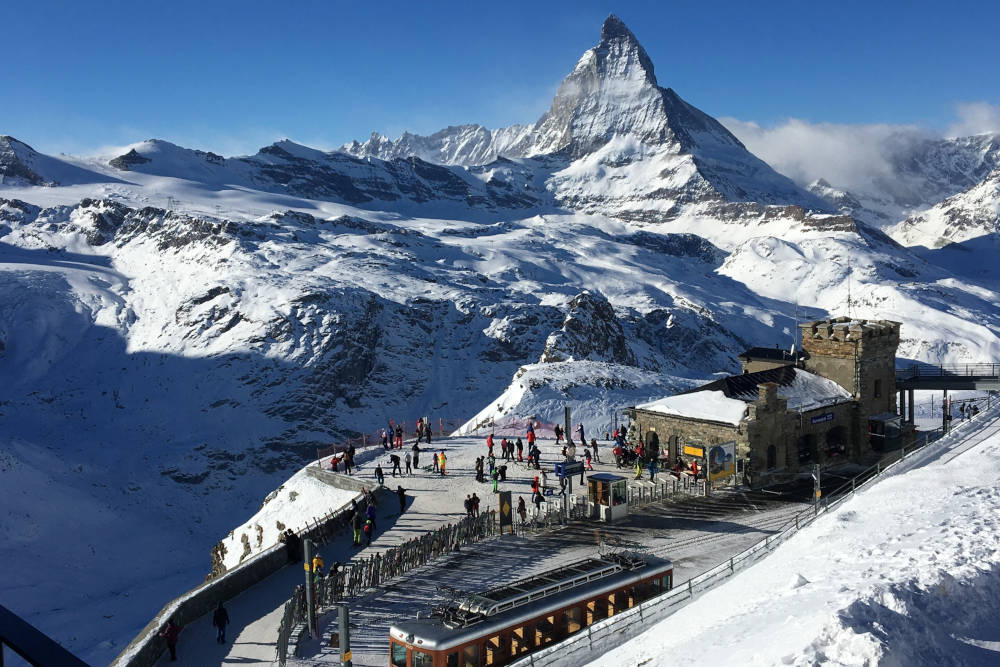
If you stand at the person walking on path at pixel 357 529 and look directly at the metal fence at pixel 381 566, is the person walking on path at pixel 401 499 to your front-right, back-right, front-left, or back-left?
back-left

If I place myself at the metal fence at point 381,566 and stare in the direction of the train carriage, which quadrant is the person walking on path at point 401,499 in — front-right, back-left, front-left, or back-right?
back-left

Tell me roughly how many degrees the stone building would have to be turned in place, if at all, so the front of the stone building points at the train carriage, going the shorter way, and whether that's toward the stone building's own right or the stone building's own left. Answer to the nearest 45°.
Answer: approximately 45° to the stone building's own right
